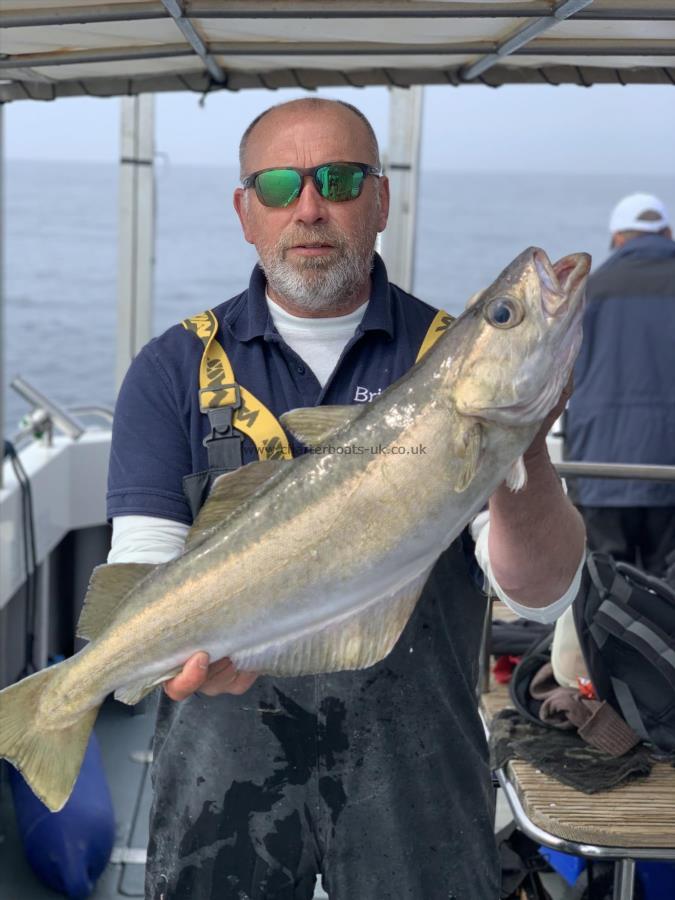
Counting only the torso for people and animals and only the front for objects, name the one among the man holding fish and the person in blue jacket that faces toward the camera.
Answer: the man holding fish

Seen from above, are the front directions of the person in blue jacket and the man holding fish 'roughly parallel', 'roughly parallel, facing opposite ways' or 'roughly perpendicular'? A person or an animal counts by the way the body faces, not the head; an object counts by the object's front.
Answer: roughly parallel, facing opposite ways

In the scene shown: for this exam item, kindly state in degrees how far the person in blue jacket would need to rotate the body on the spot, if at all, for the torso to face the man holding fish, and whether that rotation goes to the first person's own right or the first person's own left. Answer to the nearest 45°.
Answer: approximately 180°

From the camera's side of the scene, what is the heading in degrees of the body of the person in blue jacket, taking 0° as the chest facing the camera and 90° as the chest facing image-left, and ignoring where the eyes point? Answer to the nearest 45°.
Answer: approximately 180°

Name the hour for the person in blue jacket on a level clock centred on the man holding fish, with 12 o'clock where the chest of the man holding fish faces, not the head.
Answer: The person in blue jacket is roughly at 7 o'clock from the man holding fish.

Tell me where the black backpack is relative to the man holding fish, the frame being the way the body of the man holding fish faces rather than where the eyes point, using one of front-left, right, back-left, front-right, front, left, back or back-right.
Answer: back-left

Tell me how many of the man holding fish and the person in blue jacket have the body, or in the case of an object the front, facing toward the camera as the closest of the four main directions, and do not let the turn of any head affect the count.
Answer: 1

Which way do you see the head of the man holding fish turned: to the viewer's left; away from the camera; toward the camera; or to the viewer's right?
toward the camera

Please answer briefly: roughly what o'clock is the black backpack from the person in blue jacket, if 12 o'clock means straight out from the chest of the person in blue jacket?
The black backpack is roughly at 6 o'clock from the person in blue jacket.

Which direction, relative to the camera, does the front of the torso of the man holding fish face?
toward the camera
